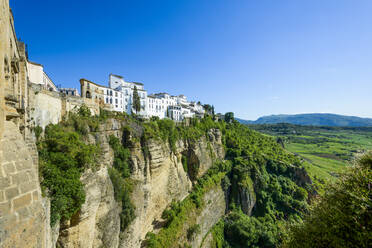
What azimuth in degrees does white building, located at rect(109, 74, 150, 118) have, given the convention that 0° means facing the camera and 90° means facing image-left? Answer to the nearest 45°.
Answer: approximately 315°

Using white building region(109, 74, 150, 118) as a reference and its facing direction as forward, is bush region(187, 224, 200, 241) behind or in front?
in front

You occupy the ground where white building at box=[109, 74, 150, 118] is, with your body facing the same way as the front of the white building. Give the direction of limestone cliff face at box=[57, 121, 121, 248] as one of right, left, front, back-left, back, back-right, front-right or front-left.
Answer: front-right

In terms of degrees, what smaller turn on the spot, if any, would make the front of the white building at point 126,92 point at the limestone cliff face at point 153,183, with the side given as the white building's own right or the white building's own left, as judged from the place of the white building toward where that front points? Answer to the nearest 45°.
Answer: approximately 45° to the white building's own right

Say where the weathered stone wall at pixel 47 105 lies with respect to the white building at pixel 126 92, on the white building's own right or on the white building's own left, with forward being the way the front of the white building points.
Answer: on the white building's own right
